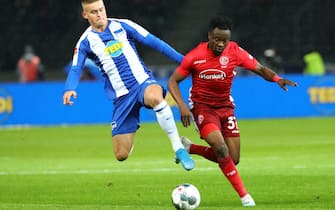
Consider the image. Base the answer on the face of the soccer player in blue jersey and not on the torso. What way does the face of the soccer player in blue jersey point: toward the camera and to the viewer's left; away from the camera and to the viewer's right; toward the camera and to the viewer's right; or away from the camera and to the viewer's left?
toward the camera and to the viewer's right

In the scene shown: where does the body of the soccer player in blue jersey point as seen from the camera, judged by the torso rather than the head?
toward the camera

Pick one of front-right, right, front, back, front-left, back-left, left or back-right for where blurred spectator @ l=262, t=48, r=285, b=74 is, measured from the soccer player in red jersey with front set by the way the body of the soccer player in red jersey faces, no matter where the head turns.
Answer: back

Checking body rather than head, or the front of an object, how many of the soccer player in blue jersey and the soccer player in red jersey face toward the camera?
2

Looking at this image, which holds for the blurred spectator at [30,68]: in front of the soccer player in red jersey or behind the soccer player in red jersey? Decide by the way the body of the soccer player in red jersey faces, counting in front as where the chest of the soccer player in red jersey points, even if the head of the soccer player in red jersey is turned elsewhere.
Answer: behind

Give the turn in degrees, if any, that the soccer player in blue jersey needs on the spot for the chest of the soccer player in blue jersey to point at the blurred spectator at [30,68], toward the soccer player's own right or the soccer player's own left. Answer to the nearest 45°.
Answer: approximately 180°

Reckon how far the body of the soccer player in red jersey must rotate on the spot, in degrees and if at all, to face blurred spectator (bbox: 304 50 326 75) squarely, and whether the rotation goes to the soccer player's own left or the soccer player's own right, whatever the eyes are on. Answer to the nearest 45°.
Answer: approximately 180°

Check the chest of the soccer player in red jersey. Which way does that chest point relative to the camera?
toward the camera

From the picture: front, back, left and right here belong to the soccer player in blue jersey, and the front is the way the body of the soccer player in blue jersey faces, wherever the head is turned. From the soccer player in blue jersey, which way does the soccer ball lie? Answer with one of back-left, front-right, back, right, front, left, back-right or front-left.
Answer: front-left

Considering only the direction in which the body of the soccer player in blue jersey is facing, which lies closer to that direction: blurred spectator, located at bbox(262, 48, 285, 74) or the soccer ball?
the soccer ball

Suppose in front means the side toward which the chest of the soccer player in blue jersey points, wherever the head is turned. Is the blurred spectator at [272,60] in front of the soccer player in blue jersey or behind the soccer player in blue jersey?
behind

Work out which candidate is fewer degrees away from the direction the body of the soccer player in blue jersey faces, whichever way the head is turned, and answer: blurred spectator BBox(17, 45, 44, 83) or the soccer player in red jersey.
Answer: the soccer player in red jersey

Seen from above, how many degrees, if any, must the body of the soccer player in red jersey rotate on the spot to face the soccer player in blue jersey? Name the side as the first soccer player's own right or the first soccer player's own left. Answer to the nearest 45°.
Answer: approximately 90° to the first soccer player's own right
